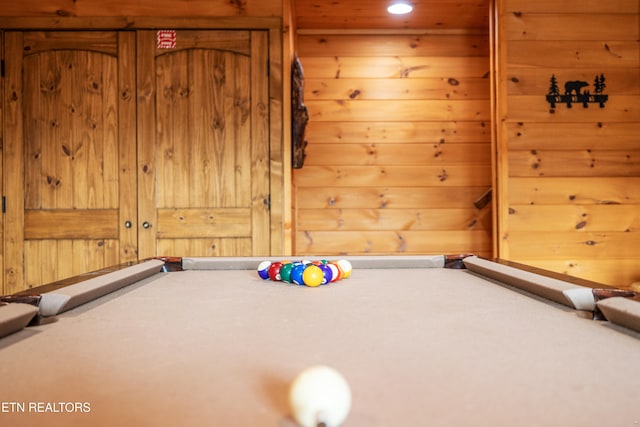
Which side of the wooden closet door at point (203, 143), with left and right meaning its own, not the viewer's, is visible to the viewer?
front

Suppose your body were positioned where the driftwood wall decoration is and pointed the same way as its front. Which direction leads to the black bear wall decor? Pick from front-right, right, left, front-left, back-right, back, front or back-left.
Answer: front

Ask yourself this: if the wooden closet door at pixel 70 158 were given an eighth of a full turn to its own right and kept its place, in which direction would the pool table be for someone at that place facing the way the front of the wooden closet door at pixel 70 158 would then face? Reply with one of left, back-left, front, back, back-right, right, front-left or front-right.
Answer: front-left

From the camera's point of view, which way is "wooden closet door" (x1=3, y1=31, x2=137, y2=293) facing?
toward the camera

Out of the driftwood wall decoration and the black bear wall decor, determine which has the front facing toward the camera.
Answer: the black bear wall decor

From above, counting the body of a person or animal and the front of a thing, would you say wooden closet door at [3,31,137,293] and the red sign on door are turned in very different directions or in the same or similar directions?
same or similar directions

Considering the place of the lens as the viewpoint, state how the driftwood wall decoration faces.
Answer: facing to the right of the viewer

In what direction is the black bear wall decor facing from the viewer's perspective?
toward the camera

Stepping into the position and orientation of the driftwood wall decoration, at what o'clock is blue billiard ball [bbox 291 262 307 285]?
The blue billiard ball is roughly at 3 o'clock from the driftwood wall decoration.

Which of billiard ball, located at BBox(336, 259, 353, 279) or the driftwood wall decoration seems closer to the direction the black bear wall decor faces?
the billiard ball
